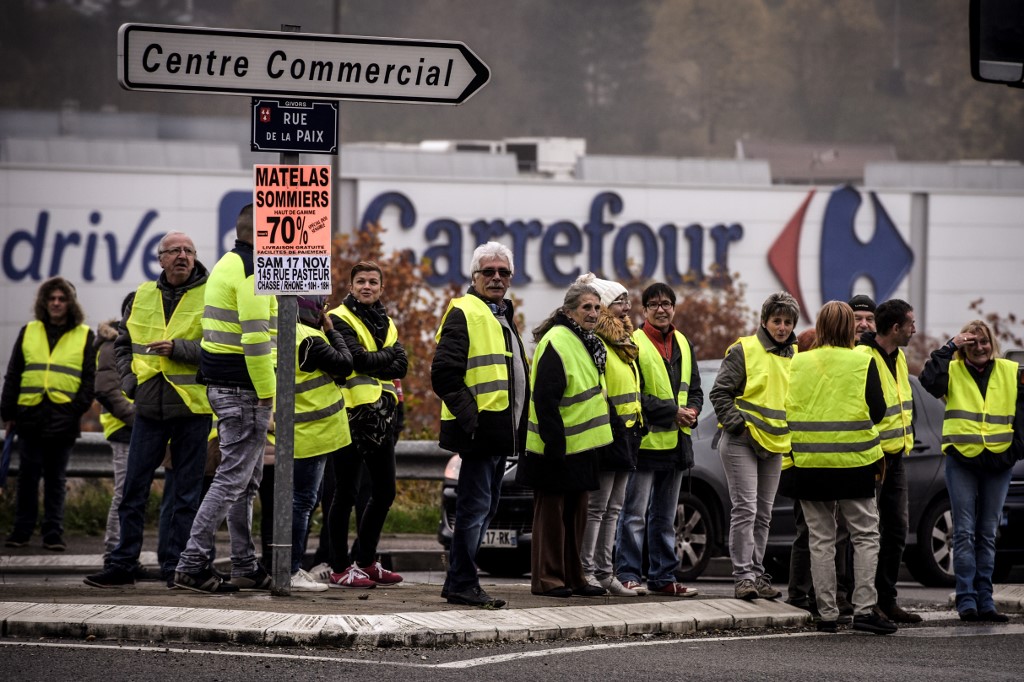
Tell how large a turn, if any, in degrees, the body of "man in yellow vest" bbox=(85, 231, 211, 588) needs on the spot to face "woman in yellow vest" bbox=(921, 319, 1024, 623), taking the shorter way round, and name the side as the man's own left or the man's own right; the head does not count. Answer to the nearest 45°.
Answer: approximately 90° to the man's own left

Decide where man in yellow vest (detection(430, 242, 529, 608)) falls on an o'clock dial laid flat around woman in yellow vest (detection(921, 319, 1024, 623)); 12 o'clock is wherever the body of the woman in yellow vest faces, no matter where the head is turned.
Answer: The man in yellow vest is roughly at 2 o'clock from the woman in yellow vest.

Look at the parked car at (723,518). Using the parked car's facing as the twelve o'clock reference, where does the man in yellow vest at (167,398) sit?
The man in yellow vest is roughly at 12 o'clock from the parked car.

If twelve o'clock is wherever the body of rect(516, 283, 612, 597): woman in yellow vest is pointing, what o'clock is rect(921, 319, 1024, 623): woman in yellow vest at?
rect(921, 319, 1024, 623): woman in yellow vest is roughly at 10 o'clock from rect(516, 283, 612, 597): woman in yellow vest.

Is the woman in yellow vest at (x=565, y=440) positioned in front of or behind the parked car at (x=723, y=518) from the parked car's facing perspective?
in front

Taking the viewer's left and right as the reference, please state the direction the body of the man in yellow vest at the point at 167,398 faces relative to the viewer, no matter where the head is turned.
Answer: facing the viewer

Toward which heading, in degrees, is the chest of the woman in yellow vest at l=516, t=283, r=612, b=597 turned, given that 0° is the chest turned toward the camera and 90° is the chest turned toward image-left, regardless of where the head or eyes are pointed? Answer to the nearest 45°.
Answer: approximately 315°

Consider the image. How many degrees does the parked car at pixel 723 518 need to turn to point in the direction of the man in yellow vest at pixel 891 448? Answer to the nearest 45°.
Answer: approximately 90° to its left

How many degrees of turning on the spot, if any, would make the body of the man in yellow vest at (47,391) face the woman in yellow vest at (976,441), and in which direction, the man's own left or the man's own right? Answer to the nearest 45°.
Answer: approximately 45° to the man's own left

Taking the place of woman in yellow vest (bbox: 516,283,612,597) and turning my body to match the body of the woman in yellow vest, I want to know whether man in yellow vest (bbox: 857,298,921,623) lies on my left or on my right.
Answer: on my left

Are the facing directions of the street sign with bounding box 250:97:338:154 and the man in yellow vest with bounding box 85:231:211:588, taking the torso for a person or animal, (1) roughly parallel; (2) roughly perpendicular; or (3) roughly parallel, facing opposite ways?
roughly parallel

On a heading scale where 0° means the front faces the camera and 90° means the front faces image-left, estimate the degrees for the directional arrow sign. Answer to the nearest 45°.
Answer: approximately 0°
